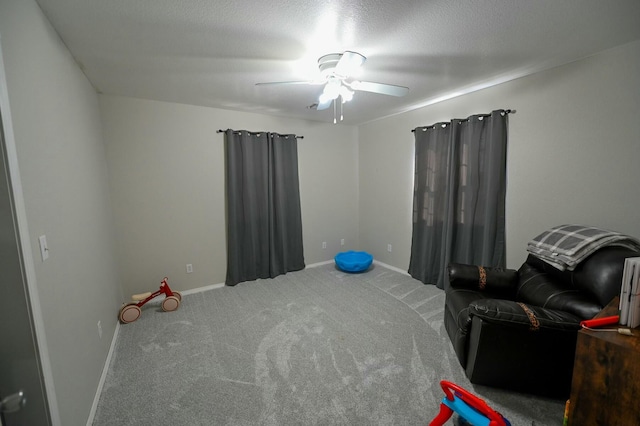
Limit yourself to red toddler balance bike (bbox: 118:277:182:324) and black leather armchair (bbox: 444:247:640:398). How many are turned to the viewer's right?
1

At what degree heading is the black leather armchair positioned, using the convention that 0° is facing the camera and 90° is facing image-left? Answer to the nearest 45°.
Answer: approximately 90°

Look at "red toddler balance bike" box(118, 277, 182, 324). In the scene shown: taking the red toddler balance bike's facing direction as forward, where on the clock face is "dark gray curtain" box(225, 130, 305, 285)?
The dark gray curtain is roughly at 12 o'clock from the red toddler balance bike.

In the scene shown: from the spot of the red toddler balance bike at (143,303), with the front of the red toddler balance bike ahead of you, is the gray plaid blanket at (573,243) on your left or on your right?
on your right

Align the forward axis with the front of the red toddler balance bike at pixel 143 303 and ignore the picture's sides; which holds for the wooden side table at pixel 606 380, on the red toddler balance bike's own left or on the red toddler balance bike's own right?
on the red toddler balance bike's own right

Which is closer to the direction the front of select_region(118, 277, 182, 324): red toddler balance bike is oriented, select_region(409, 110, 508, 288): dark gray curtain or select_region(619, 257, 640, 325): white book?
the dark gray curtain

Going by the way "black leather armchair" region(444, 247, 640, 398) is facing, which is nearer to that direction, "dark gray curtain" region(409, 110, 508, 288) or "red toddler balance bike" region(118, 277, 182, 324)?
the red toddler balance bike

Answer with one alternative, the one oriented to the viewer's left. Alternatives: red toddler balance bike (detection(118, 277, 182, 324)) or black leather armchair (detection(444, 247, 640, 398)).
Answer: the black leather armchair

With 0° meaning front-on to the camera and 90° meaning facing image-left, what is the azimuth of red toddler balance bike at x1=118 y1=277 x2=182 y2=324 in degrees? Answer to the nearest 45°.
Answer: approximately 270°
